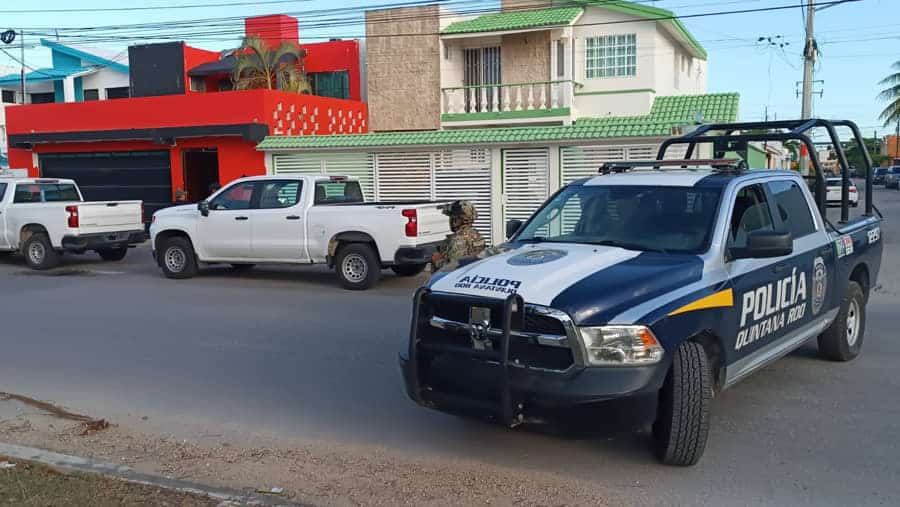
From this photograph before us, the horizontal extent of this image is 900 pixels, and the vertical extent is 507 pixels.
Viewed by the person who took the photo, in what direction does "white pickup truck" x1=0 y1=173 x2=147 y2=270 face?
facing away from the viewer and to the left of the viewer

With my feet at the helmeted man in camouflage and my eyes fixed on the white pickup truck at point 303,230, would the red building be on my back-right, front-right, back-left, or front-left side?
front-right

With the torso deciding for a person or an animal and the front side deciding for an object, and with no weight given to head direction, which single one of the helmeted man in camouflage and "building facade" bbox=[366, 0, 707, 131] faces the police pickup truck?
the building facade

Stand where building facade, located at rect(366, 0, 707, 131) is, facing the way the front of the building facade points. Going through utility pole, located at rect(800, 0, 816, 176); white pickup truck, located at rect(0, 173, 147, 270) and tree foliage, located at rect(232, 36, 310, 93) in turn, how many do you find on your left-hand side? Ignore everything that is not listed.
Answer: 1

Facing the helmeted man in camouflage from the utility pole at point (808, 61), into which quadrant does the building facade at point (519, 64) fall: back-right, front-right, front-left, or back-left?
front-right

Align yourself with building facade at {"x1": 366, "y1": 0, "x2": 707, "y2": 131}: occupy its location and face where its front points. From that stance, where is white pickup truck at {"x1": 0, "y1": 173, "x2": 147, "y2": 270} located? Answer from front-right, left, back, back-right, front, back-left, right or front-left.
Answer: front-right

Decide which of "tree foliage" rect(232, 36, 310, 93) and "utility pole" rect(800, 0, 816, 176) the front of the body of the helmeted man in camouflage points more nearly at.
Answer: the tree foliage

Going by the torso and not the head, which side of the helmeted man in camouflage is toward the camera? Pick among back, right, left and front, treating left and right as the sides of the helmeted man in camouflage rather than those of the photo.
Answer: left

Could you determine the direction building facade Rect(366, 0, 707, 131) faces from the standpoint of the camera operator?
facing the viewer

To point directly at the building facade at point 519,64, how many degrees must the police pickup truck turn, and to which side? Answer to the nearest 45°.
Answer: approximately 135° to its right

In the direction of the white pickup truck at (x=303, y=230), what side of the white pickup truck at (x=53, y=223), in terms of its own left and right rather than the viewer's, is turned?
back

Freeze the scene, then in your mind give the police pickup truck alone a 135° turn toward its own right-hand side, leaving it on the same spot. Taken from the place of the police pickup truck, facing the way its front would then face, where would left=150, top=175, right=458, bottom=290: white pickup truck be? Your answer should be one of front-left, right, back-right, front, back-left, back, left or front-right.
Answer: front-left

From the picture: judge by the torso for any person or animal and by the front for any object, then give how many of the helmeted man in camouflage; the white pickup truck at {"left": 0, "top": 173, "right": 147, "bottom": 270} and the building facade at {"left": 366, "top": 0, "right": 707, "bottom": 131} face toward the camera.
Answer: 1

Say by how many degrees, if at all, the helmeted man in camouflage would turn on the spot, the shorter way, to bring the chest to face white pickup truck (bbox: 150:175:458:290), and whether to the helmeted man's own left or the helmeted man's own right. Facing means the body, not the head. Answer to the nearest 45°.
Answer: approximately 45° to the helmeted man's own right

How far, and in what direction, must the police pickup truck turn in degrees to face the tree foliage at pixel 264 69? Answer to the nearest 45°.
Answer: approximately 90° to its right

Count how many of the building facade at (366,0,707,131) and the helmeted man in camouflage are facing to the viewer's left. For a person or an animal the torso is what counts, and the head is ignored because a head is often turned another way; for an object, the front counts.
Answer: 1

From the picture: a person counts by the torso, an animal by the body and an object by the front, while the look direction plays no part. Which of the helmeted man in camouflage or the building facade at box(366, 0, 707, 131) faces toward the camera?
the building facade

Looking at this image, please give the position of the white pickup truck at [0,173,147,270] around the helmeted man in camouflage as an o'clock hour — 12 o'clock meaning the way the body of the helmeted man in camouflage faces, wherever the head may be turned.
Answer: The white pickup truck is roughly at 1 o'clock from the helmeted man in camouflage.
